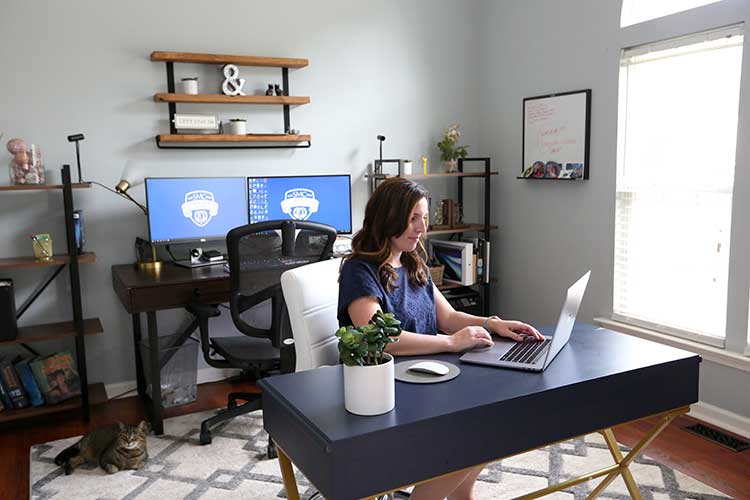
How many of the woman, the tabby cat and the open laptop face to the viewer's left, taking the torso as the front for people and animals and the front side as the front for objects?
1

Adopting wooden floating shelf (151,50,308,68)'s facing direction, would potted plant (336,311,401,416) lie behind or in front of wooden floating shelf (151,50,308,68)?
in front

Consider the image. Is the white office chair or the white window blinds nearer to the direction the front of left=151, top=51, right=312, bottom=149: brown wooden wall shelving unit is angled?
the white office chair

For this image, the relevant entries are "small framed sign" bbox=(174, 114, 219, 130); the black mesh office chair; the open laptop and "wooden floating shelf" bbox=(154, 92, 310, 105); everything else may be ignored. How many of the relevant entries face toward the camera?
2

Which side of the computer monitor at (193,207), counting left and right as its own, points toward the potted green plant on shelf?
left

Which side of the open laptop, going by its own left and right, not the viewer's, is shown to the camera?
left

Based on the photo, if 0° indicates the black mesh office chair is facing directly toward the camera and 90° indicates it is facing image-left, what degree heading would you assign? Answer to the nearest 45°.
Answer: approximately 135°

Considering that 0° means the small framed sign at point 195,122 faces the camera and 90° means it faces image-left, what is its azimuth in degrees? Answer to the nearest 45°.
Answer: approximately 0°
